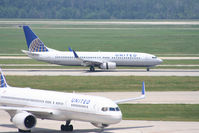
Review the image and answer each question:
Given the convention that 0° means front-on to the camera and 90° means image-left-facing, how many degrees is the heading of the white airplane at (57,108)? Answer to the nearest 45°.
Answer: approximately 315°

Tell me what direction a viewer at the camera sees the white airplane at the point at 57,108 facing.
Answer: facing the viewer and to the right of the viewer
